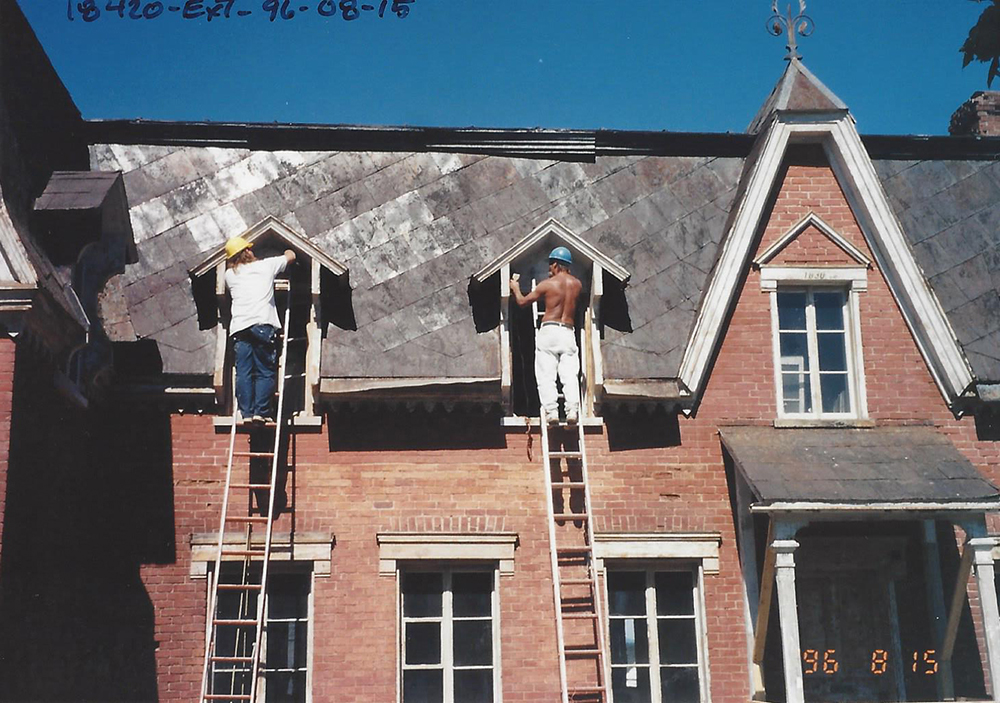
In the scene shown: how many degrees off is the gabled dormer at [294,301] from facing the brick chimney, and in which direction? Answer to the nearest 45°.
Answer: approximately 90° to its left

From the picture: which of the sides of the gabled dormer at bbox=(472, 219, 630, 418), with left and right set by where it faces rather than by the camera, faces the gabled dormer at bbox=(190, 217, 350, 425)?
right

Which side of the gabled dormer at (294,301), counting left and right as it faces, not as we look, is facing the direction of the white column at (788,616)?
left

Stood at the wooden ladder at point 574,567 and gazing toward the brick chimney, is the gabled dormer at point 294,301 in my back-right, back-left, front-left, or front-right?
back-left

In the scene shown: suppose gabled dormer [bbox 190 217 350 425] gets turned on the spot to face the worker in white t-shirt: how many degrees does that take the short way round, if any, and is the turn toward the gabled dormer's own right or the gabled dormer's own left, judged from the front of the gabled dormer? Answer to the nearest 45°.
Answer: approximately 45° to the gabled dormer's own right

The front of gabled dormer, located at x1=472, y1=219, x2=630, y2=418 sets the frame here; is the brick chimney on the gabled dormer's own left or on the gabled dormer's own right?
on the gabled dormer's own left

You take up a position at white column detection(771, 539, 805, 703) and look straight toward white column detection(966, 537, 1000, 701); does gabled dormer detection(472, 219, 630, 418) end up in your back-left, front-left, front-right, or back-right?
back-left

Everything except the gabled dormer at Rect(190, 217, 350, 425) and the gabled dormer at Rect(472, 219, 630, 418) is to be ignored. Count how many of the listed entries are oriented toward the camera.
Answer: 2
